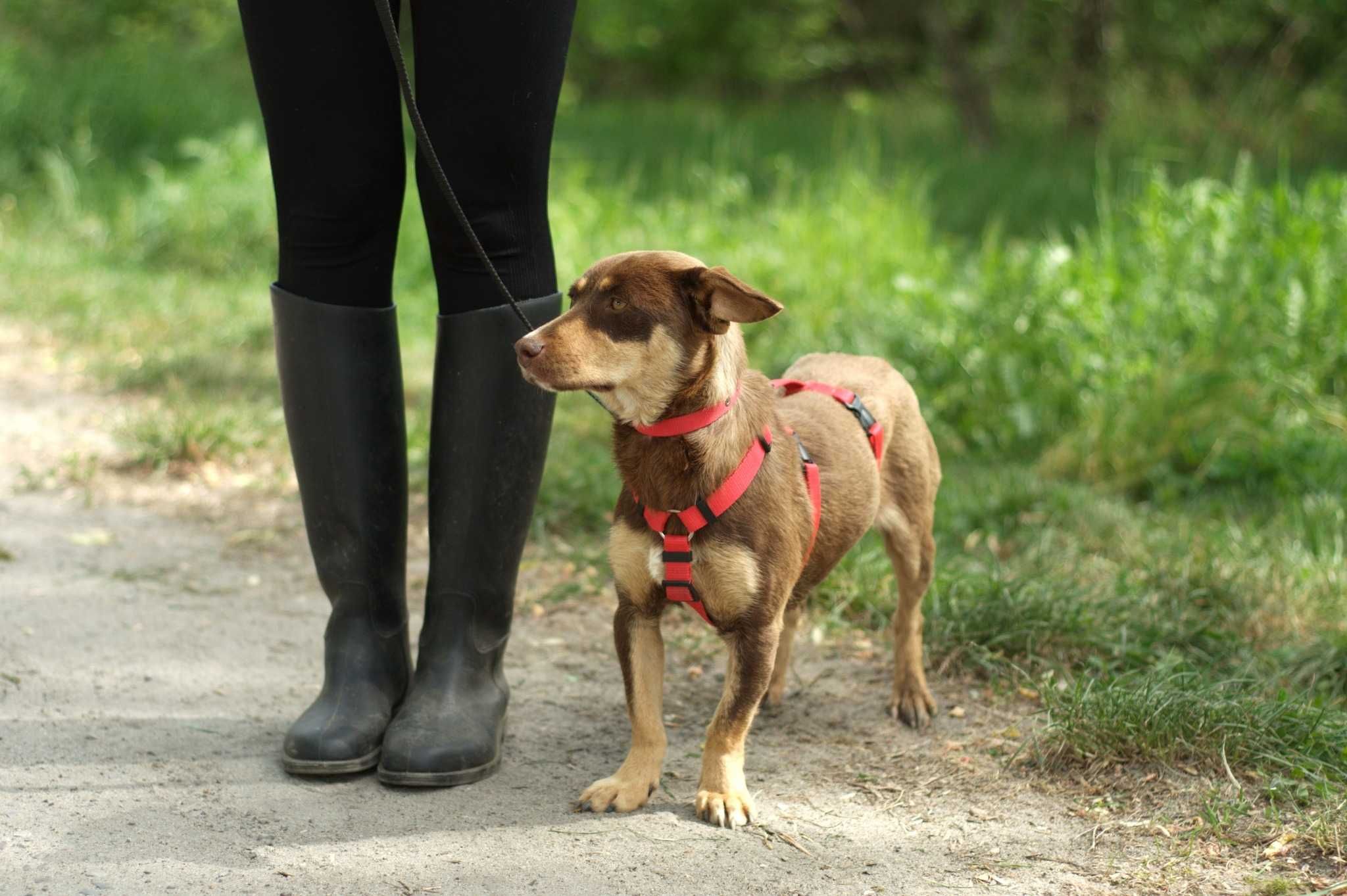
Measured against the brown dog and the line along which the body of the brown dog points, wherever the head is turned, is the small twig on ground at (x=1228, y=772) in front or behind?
behind

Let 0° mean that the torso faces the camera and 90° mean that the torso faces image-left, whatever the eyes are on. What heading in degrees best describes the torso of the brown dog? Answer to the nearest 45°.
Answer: approximately 45°

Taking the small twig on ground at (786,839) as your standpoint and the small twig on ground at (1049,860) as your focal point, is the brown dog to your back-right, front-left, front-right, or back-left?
back-left
